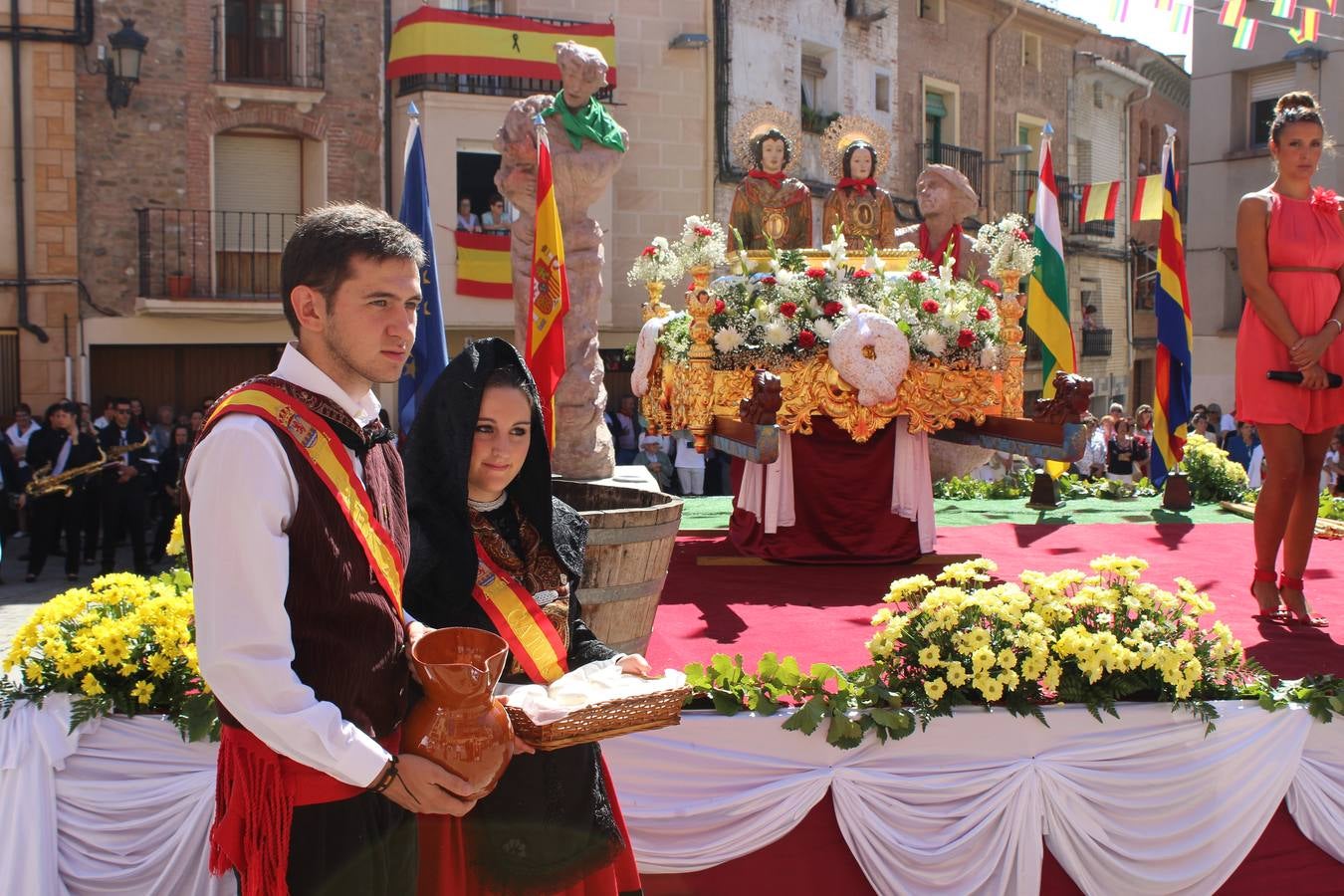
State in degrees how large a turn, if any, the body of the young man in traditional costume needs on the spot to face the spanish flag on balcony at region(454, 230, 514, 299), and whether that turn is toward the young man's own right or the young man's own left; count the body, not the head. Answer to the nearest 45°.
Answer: approximately 135° to the young man's own left

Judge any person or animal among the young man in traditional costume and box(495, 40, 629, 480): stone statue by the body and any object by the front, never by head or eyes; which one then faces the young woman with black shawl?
the stone statue

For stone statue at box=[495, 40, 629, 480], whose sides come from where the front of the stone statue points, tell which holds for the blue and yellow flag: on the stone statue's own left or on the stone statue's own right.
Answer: on the stone statue's own left

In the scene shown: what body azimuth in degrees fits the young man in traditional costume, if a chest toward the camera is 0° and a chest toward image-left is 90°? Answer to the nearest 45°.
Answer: approximately 315°

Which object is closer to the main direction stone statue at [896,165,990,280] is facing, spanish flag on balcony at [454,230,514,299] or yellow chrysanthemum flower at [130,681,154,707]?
the yellow chrysanthemum flower

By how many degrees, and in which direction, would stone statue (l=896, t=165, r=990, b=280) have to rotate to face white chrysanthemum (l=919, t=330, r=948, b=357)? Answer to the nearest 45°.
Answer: approximately 45° to its left

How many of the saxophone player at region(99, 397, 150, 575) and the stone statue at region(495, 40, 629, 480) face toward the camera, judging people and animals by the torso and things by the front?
2

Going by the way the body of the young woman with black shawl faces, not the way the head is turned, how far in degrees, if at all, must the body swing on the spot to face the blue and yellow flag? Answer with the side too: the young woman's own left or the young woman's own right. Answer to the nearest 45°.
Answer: approximately 90° to the young woman's own left

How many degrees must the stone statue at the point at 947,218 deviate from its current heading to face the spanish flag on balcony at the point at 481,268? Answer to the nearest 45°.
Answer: approximately 90° to its right

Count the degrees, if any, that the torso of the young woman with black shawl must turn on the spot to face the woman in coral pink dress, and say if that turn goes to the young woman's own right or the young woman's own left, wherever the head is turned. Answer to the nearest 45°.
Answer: approximately 90° to the young woman's own left
